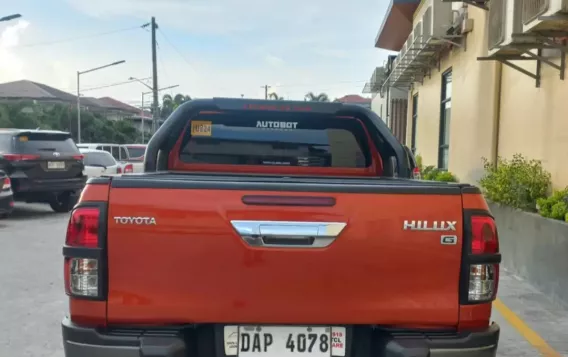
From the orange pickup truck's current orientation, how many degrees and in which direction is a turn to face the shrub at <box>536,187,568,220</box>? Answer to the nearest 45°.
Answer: approximately 45° to its right

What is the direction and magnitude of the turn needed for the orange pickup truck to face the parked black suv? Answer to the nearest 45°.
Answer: approximately 45° to its left

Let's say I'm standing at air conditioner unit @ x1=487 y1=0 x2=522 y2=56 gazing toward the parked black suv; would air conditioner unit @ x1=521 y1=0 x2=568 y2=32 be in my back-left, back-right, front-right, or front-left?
back-left

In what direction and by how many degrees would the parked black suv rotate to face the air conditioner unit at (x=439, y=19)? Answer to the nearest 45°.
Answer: approximately 135° to its right

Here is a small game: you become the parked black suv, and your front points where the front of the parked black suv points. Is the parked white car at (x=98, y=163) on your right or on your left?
on your right

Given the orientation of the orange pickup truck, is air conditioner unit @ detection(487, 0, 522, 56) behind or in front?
in front

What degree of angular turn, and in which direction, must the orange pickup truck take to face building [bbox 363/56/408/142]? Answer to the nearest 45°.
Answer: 0° — it already faces it

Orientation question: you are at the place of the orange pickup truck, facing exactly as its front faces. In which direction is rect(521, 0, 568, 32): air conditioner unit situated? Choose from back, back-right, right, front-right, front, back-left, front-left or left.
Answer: front-right

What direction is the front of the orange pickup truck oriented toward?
away from the camera

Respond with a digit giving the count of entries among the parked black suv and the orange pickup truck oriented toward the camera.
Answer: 0

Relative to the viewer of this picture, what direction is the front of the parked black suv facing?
facing away from the viewer and to the left of the viewer
